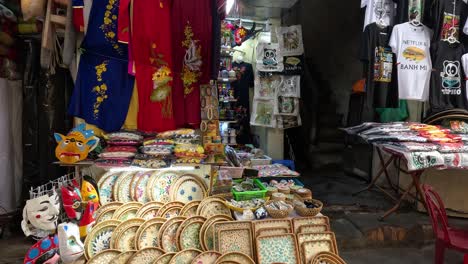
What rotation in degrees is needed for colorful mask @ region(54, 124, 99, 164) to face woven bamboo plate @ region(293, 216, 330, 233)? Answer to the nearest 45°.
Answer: approximately 45° to its left

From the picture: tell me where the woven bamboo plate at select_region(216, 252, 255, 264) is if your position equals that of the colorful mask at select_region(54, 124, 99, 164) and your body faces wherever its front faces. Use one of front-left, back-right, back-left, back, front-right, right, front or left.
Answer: front-left

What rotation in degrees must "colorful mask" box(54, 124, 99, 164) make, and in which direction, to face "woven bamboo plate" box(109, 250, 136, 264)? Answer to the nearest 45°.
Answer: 0° — it already faces it

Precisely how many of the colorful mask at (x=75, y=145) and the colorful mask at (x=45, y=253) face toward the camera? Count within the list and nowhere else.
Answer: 2

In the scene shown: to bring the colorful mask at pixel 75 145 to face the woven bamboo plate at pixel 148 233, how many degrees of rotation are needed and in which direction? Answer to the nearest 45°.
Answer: approximately 45° to its left

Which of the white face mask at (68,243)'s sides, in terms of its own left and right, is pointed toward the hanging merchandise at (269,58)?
left

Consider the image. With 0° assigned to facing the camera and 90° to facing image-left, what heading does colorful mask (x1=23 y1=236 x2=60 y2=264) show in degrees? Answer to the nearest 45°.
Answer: approximately 0°
